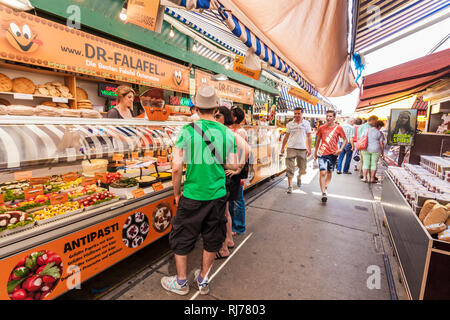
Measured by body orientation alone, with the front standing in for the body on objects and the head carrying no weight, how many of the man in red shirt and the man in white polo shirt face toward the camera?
2

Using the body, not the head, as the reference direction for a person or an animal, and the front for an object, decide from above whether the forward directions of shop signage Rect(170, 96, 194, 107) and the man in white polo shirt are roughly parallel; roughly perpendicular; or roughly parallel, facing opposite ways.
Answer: roughly perpendicular

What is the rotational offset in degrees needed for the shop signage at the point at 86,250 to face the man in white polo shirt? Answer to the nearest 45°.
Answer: approximately 45° to its left

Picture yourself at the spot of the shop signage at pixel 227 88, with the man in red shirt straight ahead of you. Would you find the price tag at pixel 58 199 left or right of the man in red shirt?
right

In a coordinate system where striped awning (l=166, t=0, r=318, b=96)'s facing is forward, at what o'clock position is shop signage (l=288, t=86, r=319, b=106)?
The shop signage is roughly at 8 o'clock from the striped awning.

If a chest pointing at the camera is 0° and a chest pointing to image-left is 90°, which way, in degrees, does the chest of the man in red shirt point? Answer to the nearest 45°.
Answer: approximately 0°

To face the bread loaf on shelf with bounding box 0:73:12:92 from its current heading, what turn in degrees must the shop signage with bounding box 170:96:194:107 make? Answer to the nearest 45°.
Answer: approximately 90° to its right

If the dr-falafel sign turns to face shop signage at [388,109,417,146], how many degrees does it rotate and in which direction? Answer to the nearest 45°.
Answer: approximately 45° to its left

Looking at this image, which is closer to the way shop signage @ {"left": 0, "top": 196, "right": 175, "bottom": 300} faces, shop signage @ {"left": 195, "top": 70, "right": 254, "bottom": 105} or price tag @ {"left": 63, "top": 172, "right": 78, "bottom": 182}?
the shop signage

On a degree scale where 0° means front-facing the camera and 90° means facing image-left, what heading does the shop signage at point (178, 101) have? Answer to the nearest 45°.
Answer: approximately 315°

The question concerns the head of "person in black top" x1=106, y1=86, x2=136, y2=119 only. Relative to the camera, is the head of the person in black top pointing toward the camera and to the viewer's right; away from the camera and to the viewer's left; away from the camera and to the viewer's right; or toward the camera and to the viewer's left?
toward the camera and to the viewer's right

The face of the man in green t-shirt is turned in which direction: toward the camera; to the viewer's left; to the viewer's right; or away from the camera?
away from the camera
